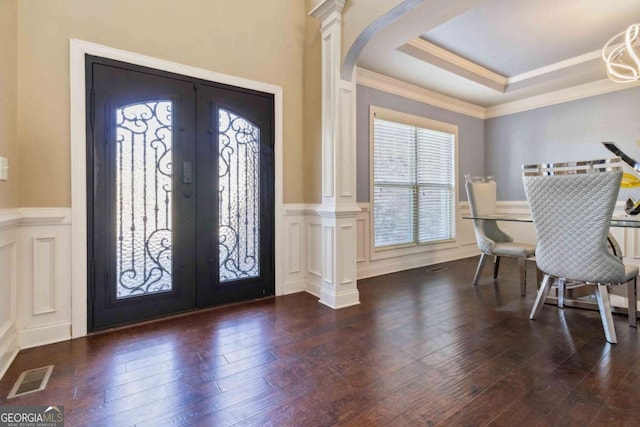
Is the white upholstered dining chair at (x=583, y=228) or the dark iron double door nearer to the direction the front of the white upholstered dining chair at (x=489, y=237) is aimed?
the white upholstered dining chair

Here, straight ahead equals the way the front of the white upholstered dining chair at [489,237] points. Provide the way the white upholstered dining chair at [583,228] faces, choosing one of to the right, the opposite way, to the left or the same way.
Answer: to the left

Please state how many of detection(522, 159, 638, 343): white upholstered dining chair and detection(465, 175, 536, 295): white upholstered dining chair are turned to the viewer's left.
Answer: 0

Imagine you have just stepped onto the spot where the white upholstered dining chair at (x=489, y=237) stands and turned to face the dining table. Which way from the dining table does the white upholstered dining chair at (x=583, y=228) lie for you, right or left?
right

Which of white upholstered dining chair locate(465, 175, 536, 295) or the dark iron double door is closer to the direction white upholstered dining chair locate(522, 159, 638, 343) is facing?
the white upholstered dining chair

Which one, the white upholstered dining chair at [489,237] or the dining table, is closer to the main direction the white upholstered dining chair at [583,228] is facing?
the dining table

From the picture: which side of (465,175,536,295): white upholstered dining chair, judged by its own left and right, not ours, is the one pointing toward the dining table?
front

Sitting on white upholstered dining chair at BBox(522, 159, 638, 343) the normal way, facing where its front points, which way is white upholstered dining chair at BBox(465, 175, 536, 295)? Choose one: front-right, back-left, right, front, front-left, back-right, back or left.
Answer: left
